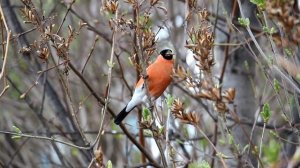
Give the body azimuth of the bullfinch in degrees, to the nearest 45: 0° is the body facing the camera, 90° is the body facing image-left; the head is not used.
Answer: approximately 315°
